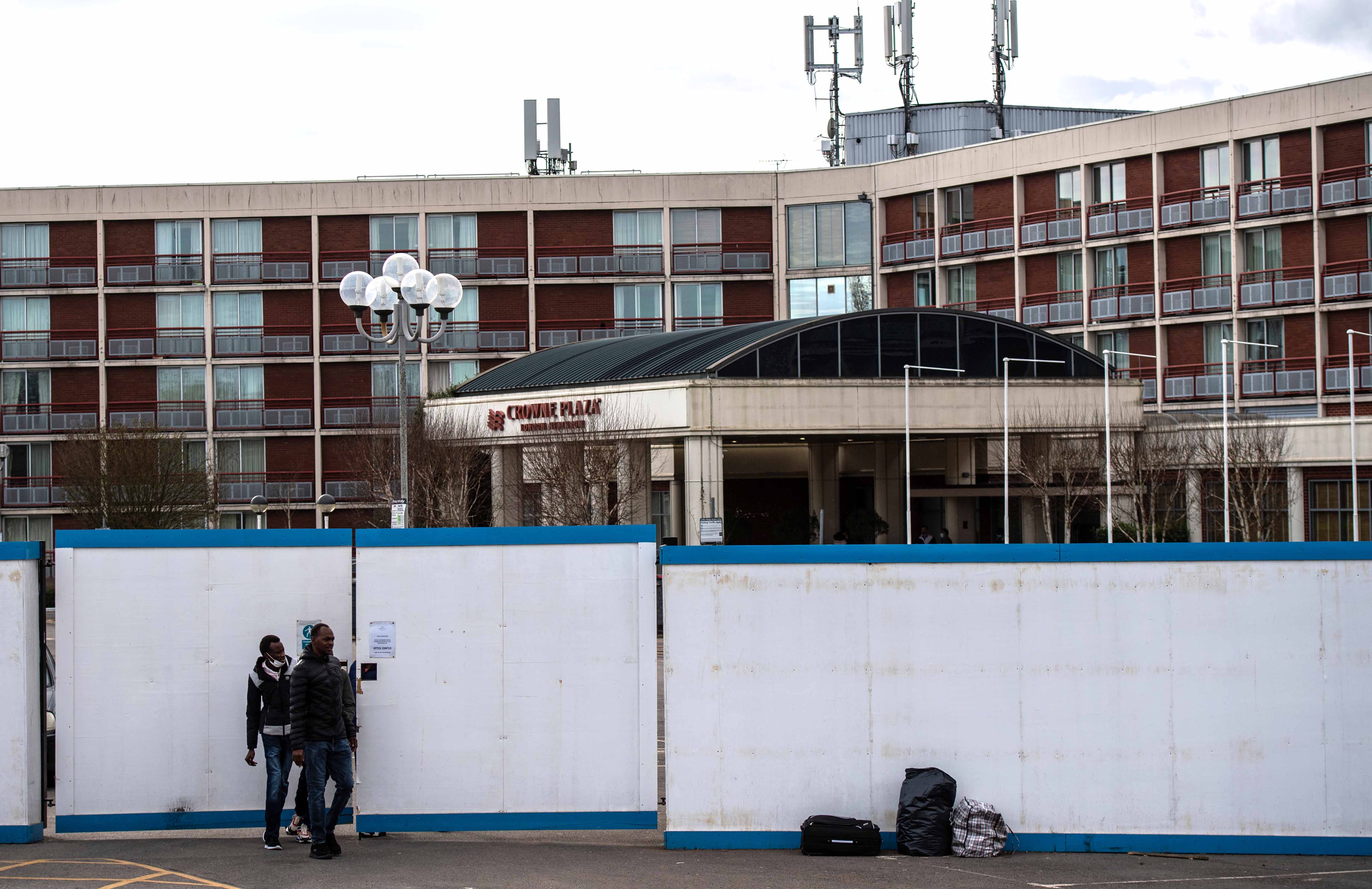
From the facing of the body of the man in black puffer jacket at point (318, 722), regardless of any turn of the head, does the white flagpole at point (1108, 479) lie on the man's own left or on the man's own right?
on the man's own left

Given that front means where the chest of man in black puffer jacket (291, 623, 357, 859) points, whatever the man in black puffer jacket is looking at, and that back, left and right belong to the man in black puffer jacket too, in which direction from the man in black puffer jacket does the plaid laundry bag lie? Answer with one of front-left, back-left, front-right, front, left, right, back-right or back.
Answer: front-left

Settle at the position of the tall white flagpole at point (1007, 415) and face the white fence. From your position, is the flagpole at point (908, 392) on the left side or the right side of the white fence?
right

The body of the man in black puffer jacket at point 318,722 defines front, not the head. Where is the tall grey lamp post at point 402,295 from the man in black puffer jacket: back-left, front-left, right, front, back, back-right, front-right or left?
back-left

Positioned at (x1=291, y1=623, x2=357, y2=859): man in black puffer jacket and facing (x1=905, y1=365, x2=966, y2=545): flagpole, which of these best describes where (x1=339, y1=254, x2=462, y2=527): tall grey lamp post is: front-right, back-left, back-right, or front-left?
front-left

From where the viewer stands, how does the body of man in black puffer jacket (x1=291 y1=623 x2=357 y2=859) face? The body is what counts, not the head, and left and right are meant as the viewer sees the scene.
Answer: facing the viewer and to the right of the viewer

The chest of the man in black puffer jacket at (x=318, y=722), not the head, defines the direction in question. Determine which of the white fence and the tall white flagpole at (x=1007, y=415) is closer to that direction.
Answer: the white fence

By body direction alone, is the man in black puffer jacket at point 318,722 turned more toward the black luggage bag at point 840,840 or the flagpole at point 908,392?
the black luggage bag

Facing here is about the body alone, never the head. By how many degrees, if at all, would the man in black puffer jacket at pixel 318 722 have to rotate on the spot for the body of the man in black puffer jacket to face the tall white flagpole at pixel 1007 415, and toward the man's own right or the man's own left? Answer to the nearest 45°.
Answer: approximately 90° to the man's own left

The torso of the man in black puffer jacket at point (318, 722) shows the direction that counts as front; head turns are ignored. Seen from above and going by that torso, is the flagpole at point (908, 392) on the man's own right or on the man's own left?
on the man's own left
